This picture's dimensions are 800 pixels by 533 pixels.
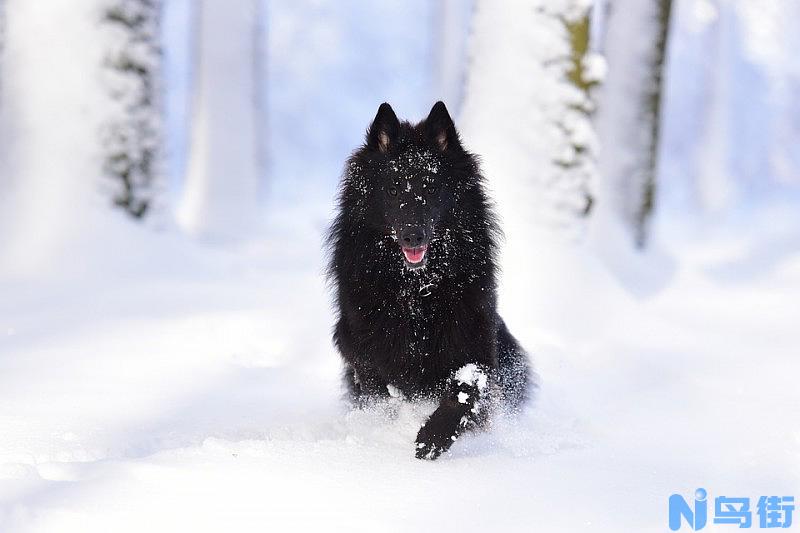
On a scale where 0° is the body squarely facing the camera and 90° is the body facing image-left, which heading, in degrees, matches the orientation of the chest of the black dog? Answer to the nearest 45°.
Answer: approximately 0°

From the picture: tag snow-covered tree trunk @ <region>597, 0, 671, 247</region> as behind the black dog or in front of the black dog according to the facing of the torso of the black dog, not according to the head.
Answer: behind

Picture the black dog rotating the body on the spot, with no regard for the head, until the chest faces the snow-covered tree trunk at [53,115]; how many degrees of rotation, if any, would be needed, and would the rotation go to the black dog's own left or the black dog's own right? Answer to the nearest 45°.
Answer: approximately 135° to the black dog's own right

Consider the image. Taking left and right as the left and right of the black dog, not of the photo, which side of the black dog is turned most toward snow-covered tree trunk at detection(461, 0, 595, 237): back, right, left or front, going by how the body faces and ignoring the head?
back

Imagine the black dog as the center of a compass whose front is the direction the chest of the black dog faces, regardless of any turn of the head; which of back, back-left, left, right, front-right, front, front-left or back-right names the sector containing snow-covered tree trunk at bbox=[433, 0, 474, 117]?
back

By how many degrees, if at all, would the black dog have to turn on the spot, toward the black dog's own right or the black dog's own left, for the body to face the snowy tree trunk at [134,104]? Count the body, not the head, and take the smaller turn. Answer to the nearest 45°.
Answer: approximately 135° to the black dog's own right

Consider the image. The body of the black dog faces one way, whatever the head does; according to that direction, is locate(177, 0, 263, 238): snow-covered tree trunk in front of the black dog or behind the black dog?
behind
